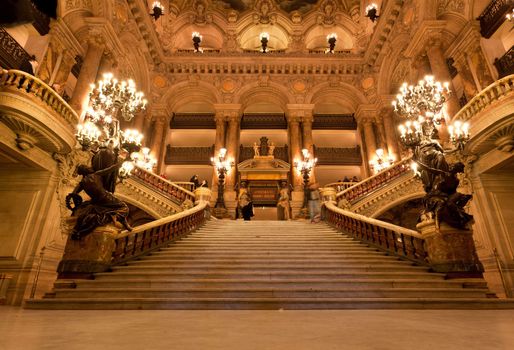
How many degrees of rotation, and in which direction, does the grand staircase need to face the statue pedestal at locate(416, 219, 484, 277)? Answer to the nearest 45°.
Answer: approximately 90° to its left

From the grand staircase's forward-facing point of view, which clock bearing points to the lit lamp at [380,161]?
The lit lamp is roughly at 7 o'clock from the grand staircase.

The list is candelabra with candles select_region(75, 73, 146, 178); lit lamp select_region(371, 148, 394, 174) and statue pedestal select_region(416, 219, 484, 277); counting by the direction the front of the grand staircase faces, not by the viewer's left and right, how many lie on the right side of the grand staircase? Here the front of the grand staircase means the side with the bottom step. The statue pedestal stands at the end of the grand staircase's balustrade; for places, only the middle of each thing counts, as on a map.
1

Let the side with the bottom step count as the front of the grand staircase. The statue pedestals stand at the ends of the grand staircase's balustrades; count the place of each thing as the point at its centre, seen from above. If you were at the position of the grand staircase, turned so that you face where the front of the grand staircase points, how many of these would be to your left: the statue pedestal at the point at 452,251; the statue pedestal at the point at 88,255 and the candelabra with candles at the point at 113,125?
1

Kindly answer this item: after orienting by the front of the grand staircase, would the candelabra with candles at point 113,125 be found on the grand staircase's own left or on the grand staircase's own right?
on the grand staircase's own right

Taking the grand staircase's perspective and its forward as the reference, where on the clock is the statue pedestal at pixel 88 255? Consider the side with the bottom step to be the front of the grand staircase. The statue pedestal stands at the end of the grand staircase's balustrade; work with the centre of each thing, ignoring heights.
The statue pedestal is roughly at 3 o'clock from the grand staircase.

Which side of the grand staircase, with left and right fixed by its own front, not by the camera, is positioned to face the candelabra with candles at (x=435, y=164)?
left

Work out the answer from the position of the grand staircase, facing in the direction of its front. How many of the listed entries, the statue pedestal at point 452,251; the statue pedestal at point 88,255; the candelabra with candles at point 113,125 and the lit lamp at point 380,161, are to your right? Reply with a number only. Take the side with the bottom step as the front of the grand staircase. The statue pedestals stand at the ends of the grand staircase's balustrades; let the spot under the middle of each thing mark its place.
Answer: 2

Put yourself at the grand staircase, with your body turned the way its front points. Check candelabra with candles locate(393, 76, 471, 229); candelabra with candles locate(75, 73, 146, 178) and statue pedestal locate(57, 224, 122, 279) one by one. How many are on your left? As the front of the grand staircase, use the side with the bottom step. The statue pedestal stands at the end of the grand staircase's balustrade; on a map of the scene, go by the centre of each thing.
1

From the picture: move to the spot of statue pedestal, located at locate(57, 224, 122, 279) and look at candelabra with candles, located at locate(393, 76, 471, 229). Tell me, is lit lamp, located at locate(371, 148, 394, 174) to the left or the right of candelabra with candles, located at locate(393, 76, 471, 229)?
left

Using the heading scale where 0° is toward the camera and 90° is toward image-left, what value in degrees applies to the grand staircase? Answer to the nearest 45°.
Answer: approximately 0°
